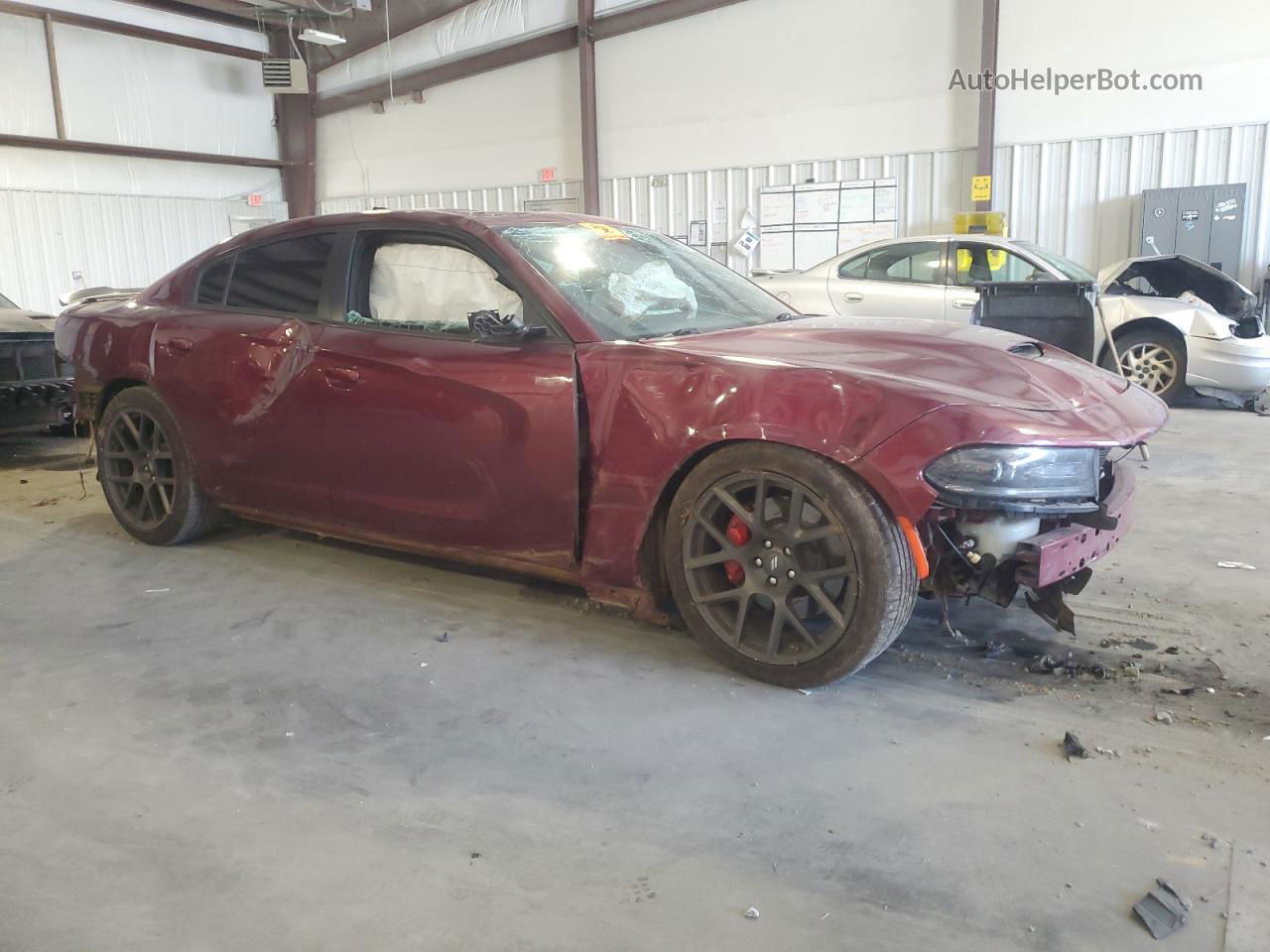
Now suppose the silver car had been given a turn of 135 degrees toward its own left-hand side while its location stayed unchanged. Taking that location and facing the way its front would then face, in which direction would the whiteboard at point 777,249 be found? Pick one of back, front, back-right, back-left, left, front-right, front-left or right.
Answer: front

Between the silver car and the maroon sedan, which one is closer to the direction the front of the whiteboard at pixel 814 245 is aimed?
the maroon sedan

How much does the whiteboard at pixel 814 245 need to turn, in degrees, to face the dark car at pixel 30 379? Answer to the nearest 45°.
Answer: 0° — it already faces it

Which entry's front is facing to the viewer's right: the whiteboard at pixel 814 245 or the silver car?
the silver car

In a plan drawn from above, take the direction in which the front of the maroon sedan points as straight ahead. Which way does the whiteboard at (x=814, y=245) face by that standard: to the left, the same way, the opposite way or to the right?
to the right

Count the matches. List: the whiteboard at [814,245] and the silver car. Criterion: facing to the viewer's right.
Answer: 1

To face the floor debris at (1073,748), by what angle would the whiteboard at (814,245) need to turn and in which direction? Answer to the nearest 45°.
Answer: approximately 45° to its left

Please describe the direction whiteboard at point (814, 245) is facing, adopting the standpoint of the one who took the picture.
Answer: facing the viewer and to the left of the viewer

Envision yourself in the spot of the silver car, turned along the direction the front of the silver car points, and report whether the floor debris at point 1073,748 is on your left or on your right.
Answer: on your right

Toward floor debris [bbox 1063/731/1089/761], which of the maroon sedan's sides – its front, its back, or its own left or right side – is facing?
front

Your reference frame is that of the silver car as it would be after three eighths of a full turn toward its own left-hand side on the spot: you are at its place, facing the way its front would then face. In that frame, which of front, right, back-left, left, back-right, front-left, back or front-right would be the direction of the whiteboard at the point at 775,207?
front

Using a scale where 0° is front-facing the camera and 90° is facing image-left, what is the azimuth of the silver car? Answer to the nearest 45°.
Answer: approximately 270°

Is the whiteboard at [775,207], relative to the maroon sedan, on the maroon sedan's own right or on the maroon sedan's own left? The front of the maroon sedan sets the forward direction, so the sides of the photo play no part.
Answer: on the maroon sedan's own left

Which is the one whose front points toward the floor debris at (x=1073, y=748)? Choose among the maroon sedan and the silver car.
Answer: the maroon sedan

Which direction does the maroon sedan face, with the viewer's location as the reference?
facing the viewer and to the right of the viewer
